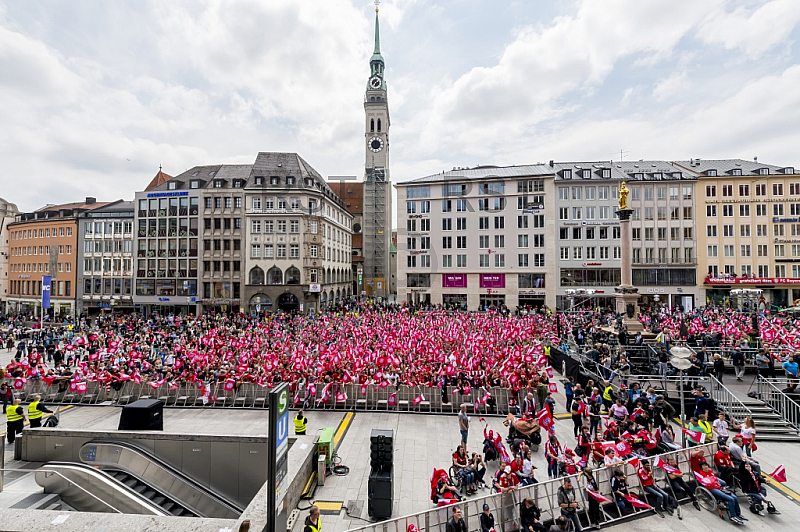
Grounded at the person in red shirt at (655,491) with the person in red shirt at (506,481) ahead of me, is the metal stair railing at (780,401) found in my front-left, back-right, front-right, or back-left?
back-right

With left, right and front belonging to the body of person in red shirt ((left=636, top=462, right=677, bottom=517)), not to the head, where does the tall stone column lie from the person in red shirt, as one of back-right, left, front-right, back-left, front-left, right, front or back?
back-left

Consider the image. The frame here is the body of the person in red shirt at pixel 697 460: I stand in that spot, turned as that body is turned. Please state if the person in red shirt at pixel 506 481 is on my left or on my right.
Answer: on my right

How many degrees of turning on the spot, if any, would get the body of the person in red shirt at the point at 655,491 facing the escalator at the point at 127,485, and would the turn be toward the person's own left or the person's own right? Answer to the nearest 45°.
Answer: approximately 135° to the person's own right

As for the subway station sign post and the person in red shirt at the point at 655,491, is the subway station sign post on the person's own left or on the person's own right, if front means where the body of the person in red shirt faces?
on the person's own right

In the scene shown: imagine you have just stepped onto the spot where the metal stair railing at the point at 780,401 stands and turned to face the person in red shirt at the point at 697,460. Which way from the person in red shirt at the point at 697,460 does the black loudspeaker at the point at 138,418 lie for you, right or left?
right

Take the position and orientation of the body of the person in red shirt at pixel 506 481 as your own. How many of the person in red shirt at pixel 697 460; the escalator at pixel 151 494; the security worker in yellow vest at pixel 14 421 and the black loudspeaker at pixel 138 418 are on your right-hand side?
3

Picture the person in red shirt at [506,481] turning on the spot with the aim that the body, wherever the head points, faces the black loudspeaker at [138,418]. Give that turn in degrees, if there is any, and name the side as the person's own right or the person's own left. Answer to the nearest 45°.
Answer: approximately 90° to the person's own right

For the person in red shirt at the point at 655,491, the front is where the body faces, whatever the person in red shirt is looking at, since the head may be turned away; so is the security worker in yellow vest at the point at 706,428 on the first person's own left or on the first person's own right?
on the first person's own left

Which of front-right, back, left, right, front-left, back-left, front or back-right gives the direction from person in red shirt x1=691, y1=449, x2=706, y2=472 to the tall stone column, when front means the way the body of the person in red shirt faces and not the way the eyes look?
back-left

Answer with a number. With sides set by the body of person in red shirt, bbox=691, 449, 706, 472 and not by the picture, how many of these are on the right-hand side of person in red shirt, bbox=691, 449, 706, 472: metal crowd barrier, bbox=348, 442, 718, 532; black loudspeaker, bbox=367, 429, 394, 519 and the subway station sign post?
3

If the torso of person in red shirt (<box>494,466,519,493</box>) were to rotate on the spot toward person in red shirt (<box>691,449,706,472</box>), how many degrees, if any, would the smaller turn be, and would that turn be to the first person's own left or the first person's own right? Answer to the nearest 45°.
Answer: approximately 90° to the first person's own left
